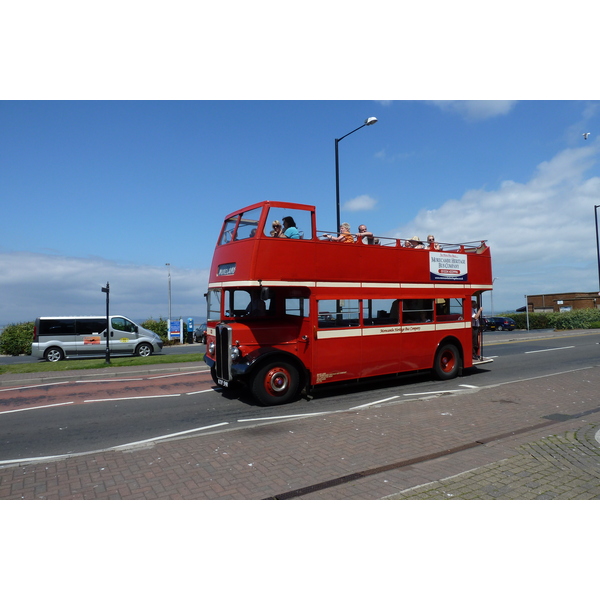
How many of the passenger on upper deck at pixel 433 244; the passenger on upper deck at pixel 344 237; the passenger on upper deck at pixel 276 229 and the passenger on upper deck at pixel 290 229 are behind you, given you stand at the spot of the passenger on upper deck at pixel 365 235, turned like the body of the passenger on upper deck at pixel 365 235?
1

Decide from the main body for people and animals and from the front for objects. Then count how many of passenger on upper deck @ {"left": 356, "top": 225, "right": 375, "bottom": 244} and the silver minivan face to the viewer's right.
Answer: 1

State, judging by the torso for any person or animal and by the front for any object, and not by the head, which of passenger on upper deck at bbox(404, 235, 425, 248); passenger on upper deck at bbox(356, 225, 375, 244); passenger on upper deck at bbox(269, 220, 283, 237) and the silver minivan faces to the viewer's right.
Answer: the silver minivan

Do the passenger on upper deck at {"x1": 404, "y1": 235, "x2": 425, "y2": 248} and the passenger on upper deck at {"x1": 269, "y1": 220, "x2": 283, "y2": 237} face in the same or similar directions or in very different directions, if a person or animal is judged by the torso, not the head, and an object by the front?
same or similar directions

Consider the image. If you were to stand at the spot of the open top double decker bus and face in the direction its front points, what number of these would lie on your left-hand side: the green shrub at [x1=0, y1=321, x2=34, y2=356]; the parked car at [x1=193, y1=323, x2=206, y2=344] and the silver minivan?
0

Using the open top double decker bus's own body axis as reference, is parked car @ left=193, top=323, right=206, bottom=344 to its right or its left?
on its right

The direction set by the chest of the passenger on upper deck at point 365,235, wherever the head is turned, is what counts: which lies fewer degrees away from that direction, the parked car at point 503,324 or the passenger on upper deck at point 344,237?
the passenger on upper deck

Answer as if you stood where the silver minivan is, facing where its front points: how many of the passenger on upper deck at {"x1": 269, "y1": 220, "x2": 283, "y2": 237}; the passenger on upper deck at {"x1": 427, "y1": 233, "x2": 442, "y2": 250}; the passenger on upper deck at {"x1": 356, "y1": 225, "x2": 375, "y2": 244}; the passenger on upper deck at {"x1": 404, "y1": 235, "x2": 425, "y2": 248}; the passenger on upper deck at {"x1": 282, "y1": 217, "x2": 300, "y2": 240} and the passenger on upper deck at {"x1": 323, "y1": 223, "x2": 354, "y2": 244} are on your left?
0

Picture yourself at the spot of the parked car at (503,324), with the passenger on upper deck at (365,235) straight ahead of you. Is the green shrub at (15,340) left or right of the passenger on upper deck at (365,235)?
right

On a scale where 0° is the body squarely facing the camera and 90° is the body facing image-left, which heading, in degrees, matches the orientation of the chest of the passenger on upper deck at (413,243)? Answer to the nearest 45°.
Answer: approximately 45°

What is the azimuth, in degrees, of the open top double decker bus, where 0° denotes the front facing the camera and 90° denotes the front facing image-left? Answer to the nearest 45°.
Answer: approximately 45°

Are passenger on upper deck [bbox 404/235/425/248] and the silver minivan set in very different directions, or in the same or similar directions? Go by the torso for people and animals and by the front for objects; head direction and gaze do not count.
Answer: very different directions

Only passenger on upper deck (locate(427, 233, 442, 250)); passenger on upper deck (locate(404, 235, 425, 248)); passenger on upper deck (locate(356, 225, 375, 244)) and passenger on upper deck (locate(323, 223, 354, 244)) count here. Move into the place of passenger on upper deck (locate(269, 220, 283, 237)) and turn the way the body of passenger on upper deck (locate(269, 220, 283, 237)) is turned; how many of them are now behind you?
4

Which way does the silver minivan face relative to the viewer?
to the viewer's right

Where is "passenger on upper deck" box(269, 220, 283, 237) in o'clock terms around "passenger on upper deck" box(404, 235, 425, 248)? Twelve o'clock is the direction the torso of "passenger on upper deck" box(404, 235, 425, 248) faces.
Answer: "passenger on upper deck" box(269, 220, 283, 237) is roughly at 12 o'clock from "passenger on upper deck" box(404, 235, 425, 248).

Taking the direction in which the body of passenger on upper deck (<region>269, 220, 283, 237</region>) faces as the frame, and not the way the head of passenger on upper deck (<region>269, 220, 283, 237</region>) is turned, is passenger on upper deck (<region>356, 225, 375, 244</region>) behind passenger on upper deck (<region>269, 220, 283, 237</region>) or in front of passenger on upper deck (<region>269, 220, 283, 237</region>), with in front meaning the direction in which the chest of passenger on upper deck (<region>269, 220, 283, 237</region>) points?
behind

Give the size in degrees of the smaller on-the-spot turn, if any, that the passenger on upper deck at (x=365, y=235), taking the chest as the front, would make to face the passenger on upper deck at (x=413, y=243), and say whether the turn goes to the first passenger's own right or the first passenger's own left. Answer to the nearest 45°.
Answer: approximately 180°
